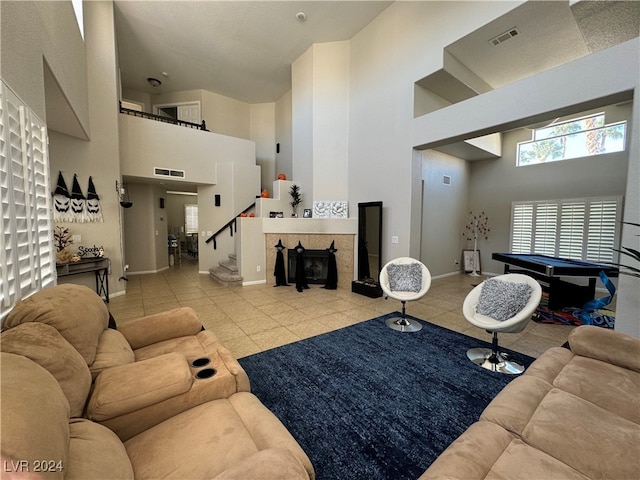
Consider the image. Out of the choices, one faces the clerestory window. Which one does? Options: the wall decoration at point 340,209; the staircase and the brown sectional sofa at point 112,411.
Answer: the brown sectional sofa

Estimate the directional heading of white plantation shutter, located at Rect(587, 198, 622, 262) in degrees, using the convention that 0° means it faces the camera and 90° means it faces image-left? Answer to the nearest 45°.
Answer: approximately 0°

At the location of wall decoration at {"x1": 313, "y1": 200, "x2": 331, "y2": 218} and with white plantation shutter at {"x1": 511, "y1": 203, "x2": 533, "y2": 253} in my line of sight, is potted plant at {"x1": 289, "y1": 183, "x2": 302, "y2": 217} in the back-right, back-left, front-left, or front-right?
back-left

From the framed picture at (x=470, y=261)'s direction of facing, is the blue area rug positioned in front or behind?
in front

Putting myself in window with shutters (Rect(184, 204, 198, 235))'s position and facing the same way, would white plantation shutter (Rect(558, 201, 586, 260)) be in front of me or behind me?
in front

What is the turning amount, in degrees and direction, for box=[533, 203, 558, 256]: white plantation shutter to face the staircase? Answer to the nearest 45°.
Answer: approximately 45° to its right
